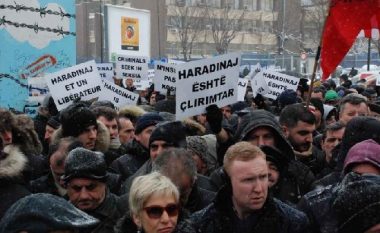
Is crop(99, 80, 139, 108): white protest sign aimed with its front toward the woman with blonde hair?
yes

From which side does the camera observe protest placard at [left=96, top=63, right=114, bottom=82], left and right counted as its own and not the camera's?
front

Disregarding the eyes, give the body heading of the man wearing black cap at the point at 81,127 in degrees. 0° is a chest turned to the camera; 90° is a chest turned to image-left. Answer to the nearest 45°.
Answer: approximately 315°

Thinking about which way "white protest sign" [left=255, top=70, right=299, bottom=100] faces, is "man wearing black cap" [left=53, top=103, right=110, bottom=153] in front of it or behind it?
in front

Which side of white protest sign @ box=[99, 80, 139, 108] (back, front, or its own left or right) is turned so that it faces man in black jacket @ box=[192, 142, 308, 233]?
front

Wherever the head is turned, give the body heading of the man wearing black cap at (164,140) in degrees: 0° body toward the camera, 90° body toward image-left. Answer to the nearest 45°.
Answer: approximately 45°

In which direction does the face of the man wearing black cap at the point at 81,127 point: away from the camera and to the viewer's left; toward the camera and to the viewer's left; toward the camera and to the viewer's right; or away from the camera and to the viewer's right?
toward the camera and to the viewer's right

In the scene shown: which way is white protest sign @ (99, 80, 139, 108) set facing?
toward the camera

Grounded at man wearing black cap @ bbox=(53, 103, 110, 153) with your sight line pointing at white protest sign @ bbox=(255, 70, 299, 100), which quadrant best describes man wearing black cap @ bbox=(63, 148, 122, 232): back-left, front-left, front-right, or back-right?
back-right

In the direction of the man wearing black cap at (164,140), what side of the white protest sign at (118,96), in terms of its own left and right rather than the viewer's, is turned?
front

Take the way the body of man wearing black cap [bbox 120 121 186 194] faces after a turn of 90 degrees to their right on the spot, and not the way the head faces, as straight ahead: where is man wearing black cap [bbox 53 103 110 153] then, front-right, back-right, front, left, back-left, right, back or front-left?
front

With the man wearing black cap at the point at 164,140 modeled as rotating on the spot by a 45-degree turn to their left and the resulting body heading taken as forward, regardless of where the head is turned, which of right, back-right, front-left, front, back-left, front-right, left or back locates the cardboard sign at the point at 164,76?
back
